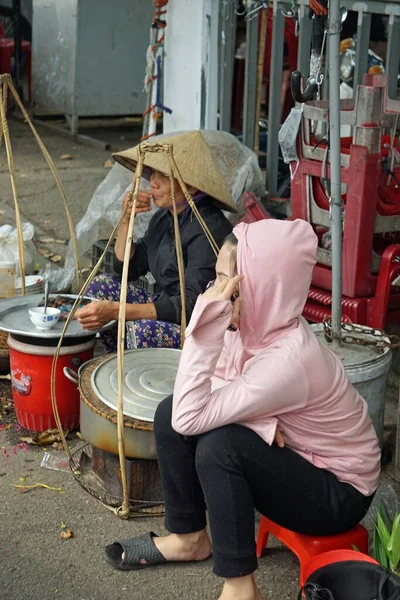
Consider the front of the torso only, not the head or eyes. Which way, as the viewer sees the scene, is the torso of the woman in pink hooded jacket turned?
to the viewer's left

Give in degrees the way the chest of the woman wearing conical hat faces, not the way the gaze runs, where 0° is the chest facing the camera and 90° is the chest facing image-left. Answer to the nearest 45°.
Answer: approximately 90°

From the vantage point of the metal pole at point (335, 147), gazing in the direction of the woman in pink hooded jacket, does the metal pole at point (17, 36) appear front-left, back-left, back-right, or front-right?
back-right

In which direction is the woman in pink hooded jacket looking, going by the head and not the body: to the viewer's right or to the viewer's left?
to the viewer's left

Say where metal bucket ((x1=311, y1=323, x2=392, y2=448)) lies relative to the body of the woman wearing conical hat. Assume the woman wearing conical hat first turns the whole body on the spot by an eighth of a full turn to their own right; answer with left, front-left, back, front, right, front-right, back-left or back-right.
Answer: back

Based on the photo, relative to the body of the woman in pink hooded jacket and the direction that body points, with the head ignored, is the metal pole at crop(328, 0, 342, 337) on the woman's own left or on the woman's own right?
on the woman's own right

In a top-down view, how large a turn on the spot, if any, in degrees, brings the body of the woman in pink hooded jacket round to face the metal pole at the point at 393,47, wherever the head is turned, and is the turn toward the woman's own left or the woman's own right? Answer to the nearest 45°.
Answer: approximately 90° to the woman's own right

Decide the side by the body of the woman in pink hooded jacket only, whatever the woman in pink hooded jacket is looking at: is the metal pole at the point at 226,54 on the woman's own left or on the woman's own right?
on the woman's own right

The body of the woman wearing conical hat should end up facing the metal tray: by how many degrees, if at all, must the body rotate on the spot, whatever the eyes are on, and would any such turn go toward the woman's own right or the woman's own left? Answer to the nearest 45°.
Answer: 0° — they already face it
